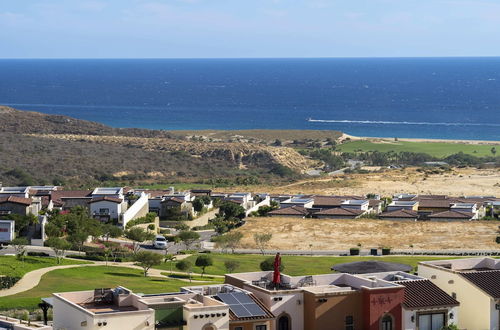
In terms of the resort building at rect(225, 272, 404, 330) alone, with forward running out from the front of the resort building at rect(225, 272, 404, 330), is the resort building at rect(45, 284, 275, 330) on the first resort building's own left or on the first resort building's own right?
on the first resort building's own right

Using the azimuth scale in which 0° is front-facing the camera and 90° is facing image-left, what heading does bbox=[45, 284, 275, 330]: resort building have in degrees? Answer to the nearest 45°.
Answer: approximately 0°

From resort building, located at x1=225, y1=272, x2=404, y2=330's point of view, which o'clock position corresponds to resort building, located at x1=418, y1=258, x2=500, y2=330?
resort building, located at x1=418, y1=258, x2=500, y2=330 is roughly at 8 o'clock from resort building, located at x1=225, y1=272, x2=404, y2=330.

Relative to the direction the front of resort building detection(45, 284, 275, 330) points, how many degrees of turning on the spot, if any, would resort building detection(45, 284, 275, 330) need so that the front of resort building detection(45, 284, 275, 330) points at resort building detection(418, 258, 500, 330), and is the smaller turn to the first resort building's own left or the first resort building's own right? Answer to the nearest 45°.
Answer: approximately 90° to the first resort building's own left

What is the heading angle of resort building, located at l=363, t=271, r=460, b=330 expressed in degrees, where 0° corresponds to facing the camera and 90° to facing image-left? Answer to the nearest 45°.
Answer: approximately 0°

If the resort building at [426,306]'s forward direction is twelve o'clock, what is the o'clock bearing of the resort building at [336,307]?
the resort building at [336,307] is roughly at 2 o'clock from the resort building at [426,306].

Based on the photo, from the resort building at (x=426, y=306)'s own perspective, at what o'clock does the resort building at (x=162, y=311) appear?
the resort building at (x=162, y=311) is roughly at 2 o'clock from the resort building at (x=426, y=306).

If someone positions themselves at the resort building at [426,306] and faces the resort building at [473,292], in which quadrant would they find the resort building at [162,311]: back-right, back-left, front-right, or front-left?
back-left

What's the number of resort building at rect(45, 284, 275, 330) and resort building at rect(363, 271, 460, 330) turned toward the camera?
2

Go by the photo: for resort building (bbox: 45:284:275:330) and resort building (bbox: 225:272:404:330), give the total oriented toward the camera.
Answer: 2

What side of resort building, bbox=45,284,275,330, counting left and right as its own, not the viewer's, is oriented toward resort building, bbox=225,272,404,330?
left

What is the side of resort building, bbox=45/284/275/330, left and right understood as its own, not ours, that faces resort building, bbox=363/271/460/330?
left
